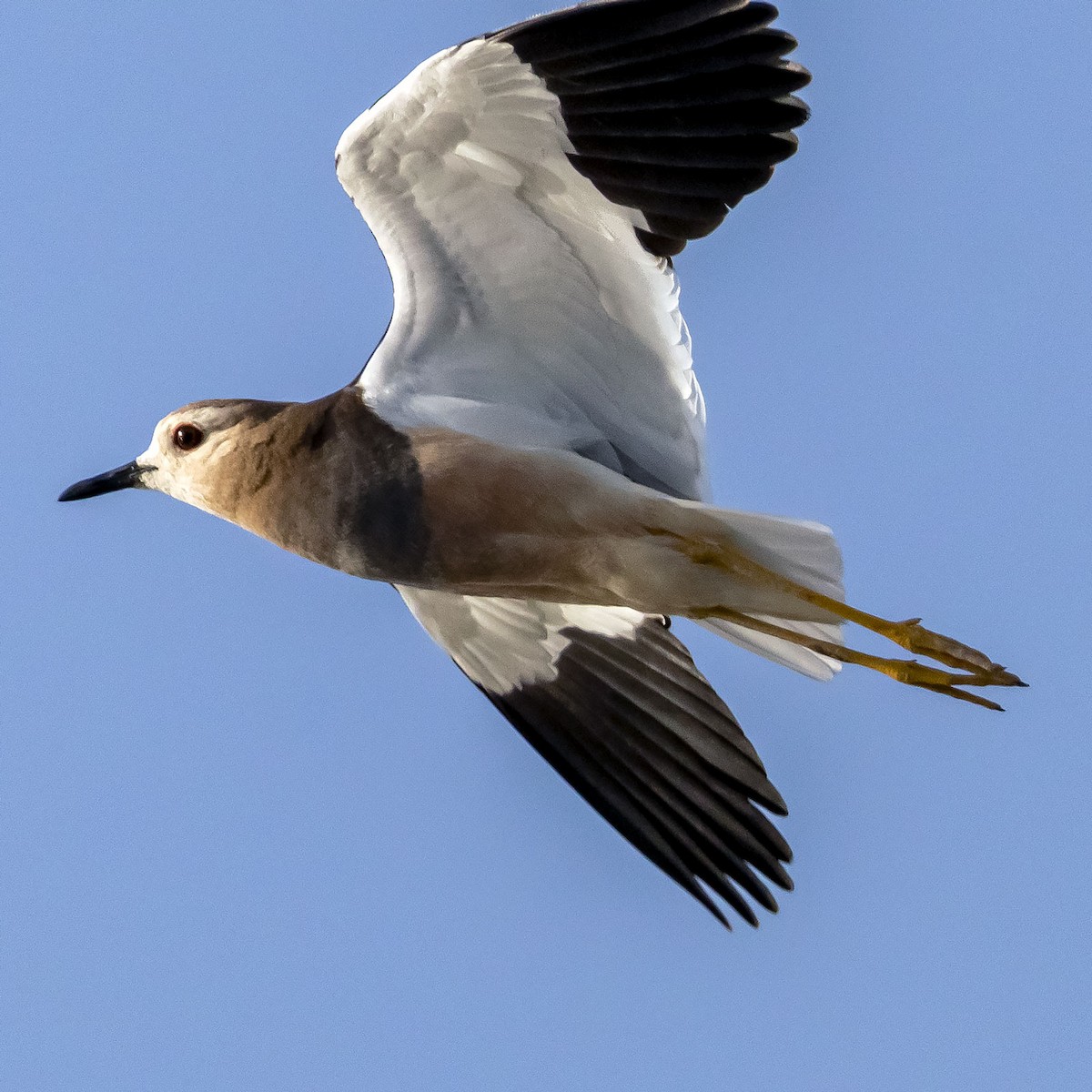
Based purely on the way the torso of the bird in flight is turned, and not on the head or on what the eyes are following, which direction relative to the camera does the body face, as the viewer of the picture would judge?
to the viewer's left
